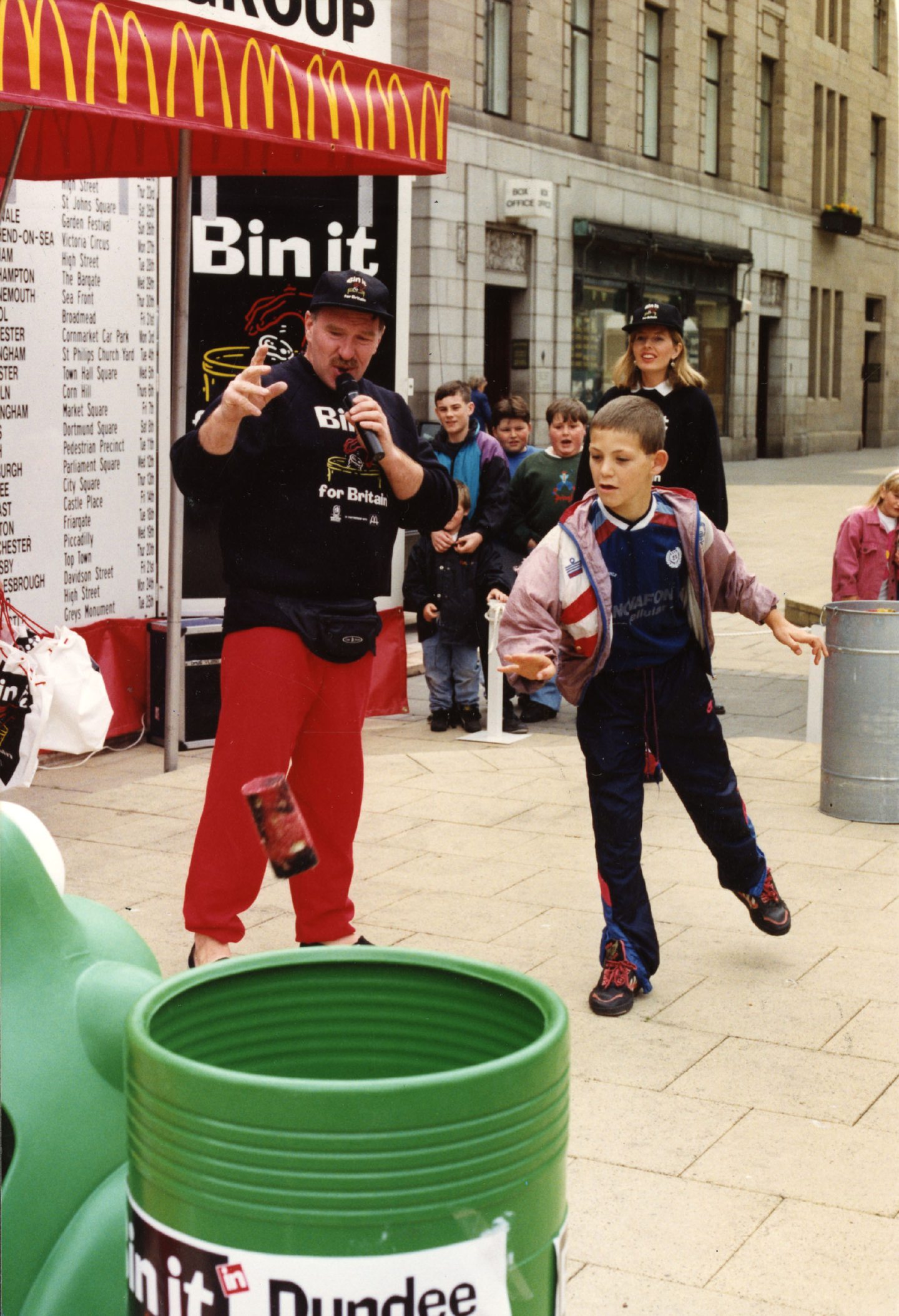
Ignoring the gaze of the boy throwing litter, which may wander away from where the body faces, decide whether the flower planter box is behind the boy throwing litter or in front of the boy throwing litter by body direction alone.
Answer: behind

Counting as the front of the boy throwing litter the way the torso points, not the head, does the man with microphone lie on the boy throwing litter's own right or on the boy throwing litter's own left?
on the boy throwing litter's own right

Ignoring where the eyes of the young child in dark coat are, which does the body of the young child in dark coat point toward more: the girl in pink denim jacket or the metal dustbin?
the metal dustbin

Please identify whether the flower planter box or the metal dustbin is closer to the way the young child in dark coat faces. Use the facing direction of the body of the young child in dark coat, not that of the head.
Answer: the metal dustbin

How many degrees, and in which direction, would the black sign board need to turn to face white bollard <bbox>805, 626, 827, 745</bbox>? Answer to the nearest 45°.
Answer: approximately 90° to its left

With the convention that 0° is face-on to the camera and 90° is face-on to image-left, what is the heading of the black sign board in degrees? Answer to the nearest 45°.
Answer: approximately 0°

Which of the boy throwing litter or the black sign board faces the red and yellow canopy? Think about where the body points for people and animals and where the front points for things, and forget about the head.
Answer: the black sign board

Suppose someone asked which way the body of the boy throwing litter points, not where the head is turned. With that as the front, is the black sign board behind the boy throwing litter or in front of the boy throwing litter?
behind

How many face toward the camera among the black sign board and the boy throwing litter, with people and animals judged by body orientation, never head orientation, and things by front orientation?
2
